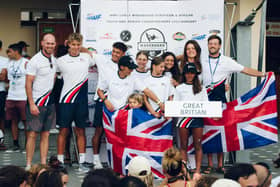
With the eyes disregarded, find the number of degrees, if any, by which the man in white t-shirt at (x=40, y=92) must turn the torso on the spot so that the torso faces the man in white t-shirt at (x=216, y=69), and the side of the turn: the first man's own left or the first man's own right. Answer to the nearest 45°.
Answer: approximately 45° to the first man's own left

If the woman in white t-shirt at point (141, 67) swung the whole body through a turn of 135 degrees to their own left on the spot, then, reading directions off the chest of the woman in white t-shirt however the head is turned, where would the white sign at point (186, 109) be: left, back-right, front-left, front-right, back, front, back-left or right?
right

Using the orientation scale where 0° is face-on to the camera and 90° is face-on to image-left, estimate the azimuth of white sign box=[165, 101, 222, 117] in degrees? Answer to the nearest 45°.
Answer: approximately 0°

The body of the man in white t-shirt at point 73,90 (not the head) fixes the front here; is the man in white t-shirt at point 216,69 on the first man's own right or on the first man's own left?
on the first man's own left

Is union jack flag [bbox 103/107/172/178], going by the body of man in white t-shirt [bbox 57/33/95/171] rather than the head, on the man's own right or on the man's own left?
on the man's own left

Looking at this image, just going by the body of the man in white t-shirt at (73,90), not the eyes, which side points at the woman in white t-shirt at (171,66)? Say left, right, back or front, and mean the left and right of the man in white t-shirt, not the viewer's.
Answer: left

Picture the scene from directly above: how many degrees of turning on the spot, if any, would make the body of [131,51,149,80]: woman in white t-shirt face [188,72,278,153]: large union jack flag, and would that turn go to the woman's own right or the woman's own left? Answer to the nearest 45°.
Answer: approximately 90° to the woman's own left
